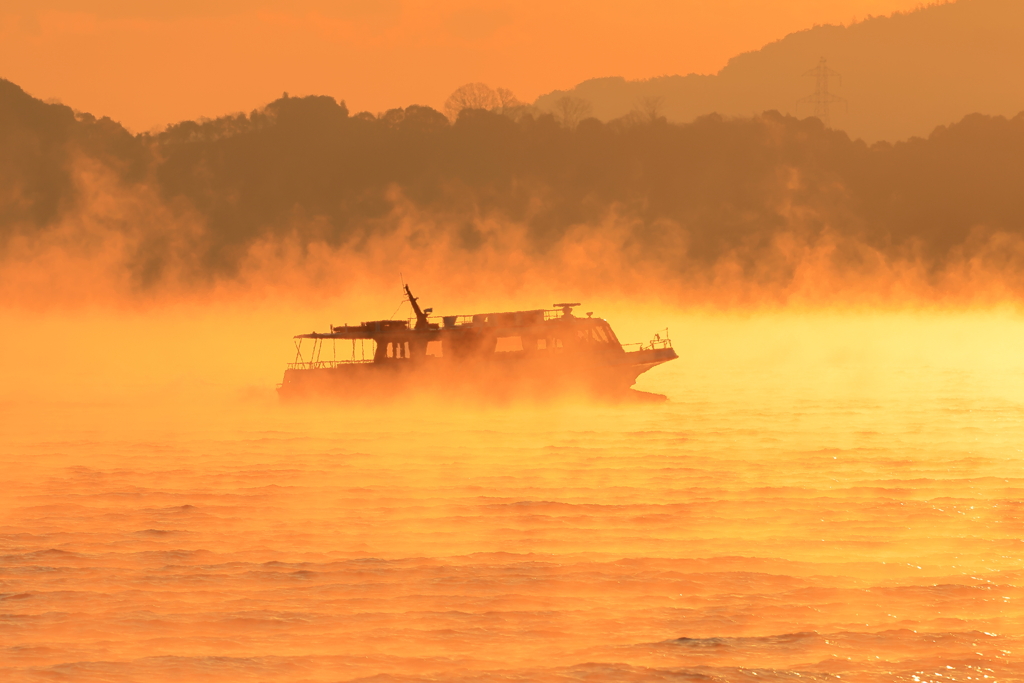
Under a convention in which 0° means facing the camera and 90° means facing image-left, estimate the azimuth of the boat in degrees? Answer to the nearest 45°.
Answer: approximately 270°
